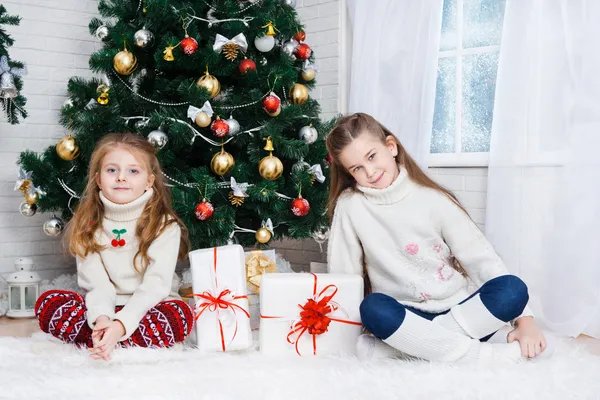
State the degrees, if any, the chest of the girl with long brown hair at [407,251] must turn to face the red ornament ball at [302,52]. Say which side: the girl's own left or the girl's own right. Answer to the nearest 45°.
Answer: approximately 135° to the girl's own right

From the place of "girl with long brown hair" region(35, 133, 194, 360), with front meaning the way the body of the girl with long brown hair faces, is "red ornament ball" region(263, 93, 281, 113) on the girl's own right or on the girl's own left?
on the girl's own left

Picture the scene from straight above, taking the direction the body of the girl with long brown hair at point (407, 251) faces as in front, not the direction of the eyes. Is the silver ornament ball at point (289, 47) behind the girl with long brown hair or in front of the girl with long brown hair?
behind

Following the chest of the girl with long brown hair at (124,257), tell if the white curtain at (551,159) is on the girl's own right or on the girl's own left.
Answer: on the girl's own left

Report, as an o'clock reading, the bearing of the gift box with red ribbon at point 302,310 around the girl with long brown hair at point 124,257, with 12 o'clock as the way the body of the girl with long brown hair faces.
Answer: The gift box with red ribbon is roughly at 10 o'clock from the girl with long brown hair.

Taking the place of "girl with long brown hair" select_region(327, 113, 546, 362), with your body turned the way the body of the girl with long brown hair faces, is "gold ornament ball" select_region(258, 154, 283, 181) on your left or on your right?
on your right

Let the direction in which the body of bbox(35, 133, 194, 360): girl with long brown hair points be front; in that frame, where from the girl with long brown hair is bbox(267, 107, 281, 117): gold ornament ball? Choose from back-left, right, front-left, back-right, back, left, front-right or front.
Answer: back-left

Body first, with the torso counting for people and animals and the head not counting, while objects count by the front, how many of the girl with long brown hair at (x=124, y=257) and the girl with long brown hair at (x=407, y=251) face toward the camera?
2

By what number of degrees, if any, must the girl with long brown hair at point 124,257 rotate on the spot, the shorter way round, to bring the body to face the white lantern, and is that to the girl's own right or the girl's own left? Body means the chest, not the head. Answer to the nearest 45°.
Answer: approximately 135° to the girl's own right

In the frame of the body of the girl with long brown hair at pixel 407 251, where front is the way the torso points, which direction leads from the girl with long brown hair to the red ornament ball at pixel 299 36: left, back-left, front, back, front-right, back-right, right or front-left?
back-right
